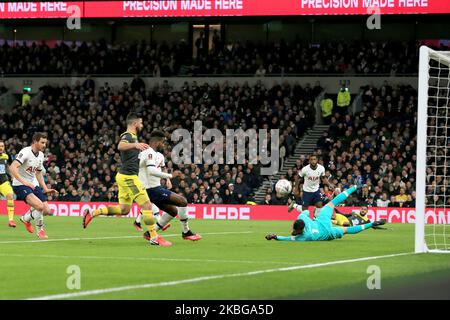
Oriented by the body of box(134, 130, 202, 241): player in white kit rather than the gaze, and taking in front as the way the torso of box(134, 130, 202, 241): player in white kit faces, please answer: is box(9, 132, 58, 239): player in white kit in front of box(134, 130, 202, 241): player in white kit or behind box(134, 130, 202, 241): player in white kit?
behind

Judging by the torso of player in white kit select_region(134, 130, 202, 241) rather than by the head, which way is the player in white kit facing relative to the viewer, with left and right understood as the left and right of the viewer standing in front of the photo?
facing to the right of the viewer

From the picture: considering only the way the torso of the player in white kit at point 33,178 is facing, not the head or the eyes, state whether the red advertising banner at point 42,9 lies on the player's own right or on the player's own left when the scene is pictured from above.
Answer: on the player's own left

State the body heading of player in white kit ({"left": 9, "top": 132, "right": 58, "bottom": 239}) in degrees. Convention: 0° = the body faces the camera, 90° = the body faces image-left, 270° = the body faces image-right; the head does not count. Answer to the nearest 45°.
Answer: approximately 315°

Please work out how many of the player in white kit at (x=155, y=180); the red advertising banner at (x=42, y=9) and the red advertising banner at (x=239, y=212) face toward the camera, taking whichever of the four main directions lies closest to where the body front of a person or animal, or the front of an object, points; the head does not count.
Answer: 2

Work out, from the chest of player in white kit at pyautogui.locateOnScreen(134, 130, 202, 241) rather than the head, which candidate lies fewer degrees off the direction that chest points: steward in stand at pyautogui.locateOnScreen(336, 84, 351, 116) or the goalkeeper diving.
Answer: the goalkeeper diving

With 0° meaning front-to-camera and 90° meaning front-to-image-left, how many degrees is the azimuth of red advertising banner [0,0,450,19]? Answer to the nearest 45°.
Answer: approximately 0°
